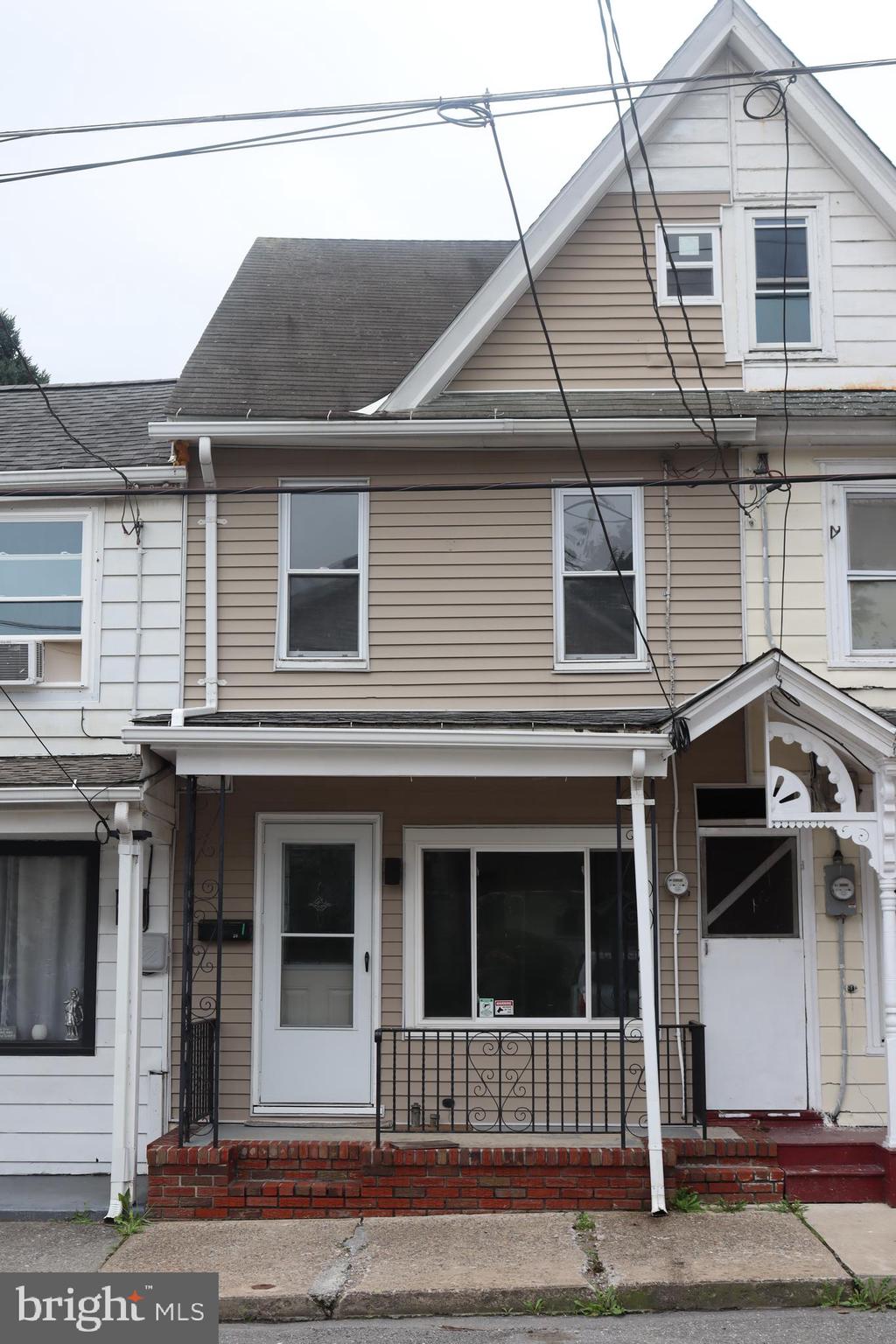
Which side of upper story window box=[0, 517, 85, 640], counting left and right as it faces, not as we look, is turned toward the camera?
front

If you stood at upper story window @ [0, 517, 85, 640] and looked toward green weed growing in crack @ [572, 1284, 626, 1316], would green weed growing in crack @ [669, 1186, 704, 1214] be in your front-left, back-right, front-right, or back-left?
front-left

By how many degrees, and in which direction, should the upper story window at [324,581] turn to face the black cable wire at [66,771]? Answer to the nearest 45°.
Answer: approximately 90° to its right

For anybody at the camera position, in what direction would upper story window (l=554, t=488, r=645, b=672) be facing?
facing the viewer

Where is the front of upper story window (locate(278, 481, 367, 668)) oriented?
toward the camera

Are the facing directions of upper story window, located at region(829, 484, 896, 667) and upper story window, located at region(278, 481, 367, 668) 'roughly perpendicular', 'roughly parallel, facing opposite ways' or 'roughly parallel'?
roughly parallel

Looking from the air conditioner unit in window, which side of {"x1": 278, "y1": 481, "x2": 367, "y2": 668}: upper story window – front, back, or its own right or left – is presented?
right

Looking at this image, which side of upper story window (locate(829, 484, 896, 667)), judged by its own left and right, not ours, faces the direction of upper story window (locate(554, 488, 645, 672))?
right

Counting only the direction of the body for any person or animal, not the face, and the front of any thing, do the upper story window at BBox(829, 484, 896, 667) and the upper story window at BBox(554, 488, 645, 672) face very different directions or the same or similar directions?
same or similar directions

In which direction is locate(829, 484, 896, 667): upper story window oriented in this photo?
toward the camera
